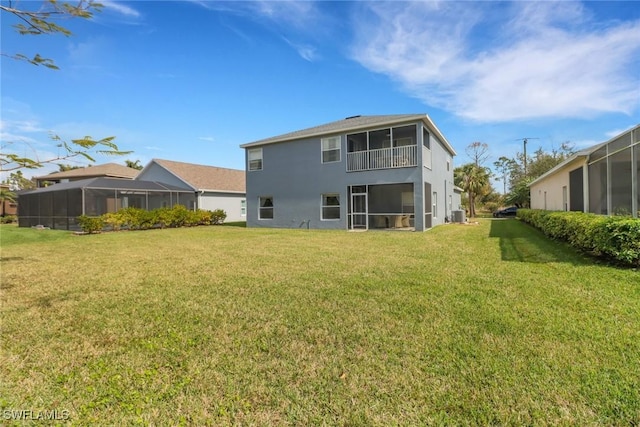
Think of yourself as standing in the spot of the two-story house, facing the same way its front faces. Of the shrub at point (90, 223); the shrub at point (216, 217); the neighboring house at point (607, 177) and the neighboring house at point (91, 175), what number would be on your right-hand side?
1

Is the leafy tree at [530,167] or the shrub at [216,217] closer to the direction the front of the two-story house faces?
the leafy tree

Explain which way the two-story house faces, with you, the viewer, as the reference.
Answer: facing away from the viewer and to the right of the viewer

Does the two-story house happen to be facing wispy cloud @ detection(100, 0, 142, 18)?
no

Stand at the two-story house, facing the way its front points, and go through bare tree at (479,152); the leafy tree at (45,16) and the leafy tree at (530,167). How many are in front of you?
2

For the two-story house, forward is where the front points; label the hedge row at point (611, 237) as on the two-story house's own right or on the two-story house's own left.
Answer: on the two-story house's own right

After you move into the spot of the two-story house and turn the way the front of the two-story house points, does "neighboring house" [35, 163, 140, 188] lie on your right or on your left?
on your left

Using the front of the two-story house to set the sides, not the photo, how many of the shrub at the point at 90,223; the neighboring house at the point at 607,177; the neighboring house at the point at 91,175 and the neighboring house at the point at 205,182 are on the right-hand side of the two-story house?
1

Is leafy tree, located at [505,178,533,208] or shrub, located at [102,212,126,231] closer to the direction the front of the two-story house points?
the leafy tree

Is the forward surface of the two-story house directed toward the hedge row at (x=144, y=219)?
no

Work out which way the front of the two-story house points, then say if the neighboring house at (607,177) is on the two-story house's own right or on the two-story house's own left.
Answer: on the two-story house's own right

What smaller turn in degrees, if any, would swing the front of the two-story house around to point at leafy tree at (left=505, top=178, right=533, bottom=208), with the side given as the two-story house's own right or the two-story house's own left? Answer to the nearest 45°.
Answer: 0° — it already faces it

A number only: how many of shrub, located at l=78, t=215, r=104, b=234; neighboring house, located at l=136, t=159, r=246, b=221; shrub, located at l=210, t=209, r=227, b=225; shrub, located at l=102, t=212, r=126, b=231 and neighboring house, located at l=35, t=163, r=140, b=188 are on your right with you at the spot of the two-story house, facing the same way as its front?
0

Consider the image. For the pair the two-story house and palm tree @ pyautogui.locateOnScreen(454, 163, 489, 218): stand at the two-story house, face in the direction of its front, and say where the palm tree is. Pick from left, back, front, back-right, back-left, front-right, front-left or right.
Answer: front

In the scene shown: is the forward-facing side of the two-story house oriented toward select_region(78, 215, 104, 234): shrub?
no

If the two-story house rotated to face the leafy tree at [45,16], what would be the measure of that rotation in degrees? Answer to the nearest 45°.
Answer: approximately 135° to its right

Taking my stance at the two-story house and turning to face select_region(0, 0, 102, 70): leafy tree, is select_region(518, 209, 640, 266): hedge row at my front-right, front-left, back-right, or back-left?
front-left

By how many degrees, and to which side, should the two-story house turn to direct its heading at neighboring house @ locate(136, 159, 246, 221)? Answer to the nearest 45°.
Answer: approximately 90° to its left
